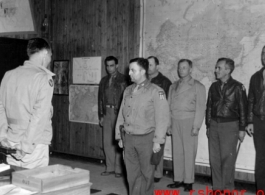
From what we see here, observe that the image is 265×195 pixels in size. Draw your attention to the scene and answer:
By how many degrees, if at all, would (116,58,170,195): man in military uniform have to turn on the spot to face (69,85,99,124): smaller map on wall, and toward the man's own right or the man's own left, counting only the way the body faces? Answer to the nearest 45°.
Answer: approximately 135° to the man's own right

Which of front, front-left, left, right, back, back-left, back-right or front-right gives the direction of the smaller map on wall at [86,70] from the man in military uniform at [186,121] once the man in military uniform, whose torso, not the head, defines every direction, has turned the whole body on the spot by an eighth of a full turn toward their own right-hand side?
front-right

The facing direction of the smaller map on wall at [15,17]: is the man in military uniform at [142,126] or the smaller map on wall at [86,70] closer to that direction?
the man in military uniform

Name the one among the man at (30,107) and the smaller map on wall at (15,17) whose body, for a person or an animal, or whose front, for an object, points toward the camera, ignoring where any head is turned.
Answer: the smaller map on wall

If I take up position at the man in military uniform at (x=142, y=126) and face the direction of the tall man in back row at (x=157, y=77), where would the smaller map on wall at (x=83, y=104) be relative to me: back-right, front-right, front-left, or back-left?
front-left

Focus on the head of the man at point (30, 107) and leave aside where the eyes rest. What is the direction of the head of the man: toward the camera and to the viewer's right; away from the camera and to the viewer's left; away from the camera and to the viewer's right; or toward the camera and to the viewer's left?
away from the camera and to the viewer's right

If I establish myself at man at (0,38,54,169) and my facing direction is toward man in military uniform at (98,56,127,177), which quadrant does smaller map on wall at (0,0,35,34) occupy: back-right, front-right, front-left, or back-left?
front-left

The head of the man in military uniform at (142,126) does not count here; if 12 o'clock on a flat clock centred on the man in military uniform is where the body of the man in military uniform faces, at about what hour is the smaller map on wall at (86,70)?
The smaller map on wall is roughly at 4 o'clock from the man in military uniform.

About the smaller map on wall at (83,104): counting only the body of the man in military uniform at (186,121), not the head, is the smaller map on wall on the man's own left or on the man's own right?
on the man's own right

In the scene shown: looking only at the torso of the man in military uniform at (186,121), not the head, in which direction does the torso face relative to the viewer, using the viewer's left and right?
facing the viewer and to the left of the viewer

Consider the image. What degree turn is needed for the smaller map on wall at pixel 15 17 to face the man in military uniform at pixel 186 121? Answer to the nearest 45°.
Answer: approximately 45° to its left

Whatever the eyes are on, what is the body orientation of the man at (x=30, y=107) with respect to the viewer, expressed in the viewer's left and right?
facing away from the viewer and to the right of the viewer

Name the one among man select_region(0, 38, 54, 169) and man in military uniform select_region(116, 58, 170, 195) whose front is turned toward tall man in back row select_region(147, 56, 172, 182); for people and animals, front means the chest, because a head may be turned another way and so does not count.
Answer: the man

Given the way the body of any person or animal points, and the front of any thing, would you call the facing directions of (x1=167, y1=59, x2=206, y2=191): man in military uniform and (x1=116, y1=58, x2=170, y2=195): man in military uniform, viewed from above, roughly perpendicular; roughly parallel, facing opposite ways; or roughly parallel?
roughly parallel

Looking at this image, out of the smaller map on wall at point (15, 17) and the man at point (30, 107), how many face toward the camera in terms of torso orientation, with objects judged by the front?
1

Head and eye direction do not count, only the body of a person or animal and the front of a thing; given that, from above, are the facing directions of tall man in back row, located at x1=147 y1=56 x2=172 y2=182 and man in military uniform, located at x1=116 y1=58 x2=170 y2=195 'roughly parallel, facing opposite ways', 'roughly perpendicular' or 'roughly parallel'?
roughly parallel

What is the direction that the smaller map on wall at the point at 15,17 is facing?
toward the camera

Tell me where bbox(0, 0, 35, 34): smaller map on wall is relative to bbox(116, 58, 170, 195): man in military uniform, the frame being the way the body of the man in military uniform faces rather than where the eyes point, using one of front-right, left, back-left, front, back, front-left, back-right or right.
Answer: right

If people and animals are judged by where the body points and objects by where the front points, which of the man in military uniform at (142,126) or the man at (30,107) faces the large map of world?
the man

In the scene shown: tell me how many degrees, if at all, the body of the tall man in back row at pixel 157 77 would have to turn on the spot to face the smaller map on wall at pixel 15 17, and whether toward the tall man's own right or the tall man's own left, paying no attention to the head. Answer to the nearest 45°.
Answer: approximately 90° to the tall man's own right
